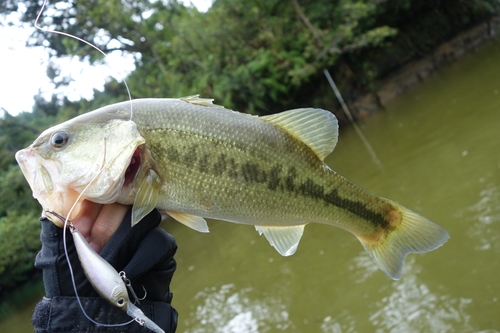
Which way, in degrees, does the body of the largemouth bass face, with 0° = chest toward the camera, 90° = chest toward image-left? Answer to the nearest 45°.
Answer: approximately 90°
